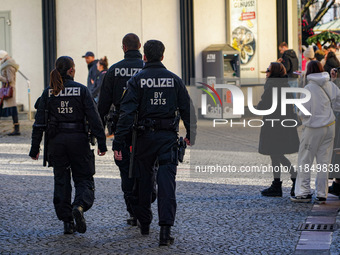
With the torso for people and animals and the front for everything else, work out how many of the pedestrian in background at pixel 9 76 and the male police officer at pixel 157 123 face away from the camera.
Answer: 1

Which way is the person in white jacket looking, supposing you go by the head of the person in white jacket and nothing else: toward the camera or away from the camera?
away from the camera

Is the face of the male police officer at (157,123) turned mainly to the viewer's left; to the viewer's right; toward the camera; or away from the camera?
away from the camera

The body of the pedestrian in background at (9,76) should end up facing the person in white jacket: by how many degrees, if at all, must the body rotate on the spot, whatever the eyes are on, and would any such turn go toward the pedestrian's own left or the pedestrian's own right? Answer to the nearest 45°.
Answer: approximately 90° to the pedestrian's own left

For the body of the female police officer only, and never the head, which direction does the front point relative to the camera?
away from the camera

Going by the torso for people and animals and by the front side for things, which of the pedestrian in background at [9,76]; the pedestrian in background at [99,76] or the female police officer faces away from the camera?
the female police officer

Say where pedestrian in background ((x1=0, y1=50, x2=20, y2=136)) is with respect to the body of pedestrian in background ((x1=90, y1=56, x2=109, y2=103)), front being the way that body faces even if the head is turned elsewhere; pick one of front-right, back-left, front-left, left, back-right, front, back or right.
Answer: front-right

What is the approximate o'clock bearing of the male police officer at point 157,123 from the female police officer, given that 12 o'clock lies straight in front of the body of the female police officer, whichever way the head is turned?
The male police officer is roughly at 4 o'clock from the female police officer.

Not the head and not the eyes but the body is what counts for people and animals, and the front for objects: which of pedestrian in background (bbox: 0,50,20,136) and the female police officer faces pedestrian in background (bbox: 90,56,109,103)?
the female police officer
